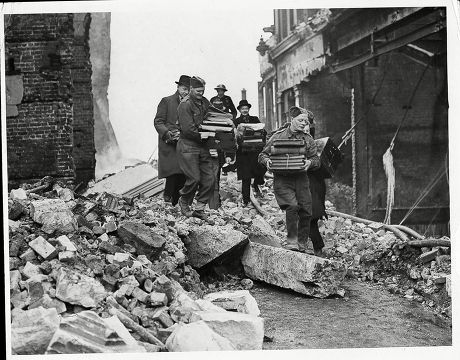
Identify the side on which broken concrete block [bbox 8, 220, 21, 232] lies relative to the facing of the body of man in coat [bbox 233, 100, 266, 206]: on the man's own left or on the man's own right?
on the man's own right

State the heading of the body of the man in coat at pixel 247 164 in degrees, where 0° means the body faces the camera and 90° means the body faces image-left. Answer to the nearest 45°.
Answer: approximately 0°

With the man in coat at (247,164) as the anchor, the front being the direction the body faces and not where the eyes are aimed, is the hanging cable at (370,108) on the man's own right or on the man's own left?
on the man's own left

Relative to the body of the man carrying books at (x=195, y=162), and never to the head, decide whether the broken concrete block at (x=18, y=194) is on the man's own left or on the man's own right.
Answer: on the man's own right

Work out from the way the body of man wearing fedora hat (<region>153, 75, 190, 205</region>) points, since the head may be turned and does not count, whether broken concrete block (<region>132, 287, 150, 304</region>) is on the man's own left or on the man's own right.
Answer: on the man's own right

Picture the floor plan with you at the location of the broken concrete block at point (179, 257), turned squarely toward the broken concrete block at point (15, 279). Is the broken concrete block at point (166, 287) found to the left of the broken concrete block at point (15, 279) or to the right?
left

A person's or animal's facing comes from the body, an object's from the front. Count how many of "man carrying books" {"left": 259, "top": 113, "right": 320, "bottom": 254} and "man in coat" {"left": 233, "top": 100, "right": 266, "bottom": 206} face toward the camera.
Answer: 2

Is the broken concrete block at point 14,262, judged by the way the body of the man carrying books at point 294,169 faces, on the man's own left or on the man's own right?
on the man's own right

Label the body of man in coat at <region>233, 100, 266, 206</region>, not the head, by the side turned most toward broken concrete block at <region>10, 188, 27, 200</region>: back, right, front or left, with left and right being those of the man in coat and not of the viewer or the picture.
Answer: right

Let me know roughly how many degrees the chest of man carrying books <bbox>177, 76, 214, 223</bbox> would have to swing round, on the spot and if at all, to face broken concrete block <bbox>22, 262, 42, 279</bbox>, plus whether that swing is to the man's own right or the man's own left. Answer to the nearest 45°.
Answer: approximately 90° to the man's own right

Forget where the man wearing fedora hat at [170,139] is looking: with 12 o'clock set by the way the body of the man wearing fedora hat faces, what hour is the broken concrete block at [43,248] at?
The broken concrete block is roughly at 3 o'clock from the man wearing fedora hat.

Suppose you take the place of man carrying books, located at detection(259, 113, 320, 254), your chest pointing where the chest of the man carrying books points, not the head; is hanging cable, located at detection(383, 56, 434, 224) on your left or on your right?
on your left

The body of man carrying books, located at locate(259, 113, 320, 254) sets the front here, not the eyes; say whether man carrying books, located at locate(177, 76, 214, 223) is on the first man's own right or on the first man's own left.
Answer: on the first man's own right
